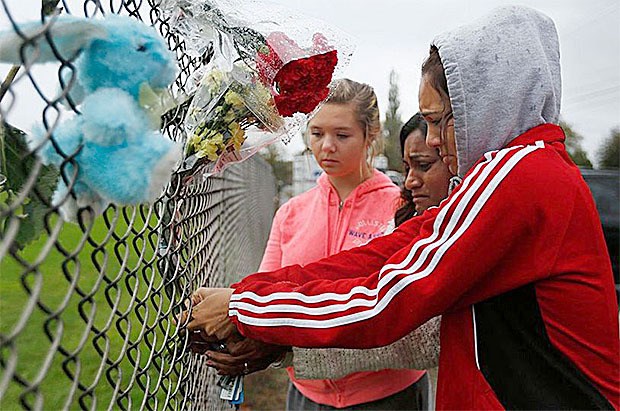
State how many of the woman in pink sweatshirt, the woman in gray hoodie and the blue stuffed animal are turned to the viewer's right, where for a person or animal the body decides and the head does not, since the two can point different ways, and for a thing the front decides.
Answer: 1

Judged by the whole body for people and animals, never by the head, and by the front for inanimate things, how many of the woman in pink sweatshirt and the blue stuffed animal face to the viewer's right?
1

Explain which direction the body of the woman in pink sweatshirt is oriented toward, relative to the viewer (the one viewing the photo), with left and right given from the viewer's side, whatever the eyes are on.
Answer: facing the viewer and to the left of the viewer

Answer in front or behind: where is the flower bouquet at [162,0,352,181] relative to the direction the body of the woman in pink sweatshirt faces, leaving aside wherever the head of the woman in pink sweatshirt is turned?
in front

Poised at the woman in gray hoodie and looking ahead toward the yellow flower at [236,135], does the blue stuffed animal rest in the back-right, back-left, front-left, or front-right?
front-left

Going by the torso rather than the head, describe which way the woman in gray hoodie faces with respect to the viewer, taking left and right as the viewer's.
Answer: facing to the left of the viewer

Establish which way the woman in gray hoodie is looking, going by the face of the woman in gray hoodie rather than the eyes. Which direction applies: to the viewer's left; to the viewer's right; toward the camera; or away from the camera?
to the viewer's left

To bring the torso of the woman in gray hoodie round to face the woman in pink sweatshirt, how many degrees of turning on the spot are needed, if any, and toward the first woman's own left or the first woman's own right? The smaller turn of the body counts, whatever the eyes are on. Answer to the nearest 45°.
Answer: approximately 45° to the first woman's own right

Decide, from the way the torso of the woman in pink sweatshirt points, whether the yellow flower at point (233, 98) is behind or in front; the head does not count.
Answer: in front

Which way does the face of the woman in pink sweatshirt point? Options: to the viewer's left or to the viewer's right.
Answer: to the viewer's left

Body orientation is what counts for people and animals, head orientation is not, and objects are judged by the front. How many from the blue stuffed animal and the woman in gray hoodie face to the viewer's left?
1
